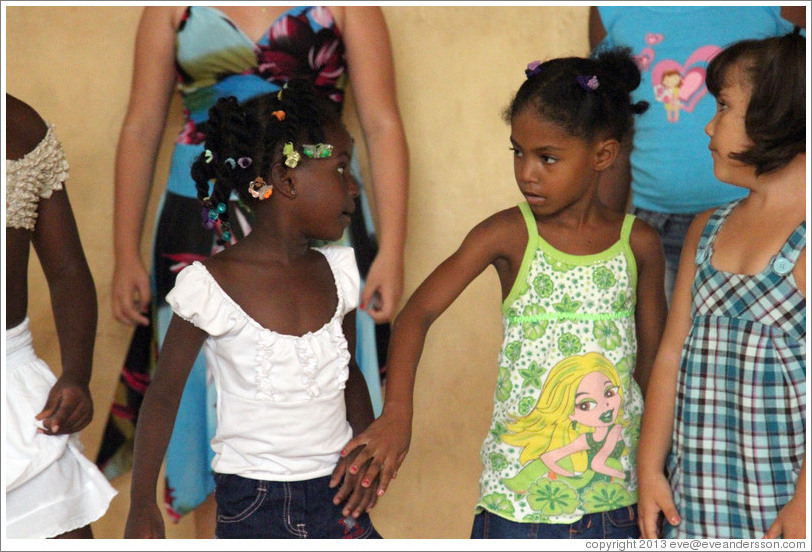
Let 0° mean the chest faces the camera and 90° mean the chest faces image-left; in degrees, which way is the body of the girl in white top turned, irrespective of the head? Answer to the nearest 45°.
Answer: approximately 315°

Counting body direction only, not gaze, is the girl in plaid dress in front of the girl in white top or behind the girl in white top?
in front

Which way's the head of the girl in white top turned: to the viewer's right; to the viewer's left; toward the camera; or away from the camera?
to the viewer's right

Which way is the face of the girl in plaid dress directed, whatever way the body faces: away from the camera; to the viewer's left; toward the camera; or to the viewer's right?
to the viewer's left
